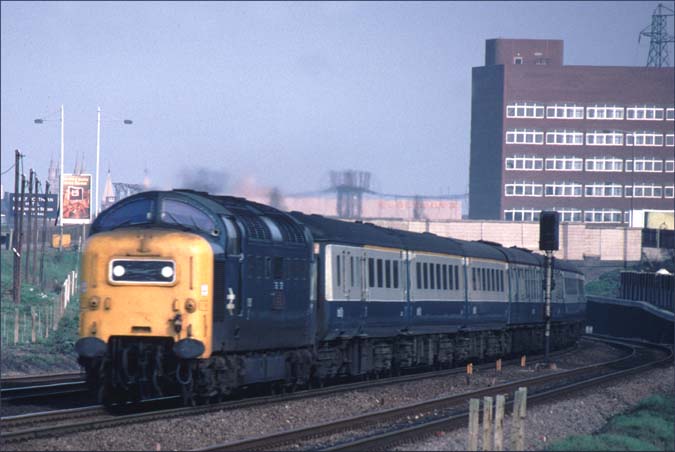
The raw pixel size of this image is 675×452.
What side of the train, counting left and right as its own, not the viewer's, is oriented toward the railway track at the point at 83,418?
front

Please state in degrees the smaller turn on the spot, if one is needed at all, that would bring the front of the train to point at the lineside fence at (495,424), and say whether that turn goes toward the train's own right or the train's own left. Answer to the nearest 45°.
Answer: approximately 90° to the train's own left

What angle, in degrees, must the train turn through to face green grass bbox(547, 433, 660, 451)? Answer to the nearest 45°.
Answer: approximately 90° to its left

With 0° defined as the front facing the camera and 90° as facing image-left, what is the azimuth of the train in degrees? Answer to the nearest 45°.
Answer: approximately 45°
